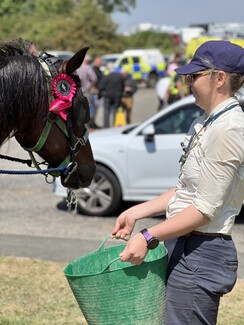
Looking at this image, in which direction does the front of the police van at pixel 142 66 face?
to the viewer's left

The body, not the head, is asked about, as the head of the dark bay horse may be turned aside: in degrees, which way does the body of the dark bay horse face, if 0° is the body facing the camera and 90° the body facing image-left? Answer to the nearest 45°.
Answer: approximately 270°

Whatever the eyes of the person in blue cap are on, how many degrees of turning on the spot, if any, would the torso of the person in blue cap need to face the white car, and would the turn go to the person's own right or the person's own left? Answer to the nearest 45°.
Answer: approximately 90° to the person's own right

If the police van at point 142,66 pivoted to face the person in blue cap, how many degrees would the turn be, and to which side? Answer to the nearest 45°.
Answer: approximately 90° to its left

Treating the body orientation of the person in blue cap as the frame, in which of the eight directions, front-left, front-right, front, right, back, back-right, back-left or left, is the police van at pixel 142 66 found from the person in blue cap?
right

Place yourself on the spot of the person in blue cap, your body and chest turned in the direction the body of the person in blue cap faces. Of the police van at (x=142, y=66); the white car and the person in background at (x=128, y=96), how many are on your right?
3

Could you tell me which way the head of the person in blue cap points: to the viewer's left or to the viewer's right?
to the viewer's left

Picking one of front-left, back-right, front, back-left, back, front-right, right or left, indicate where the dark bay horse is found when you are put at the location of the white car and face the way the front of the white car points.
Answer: left

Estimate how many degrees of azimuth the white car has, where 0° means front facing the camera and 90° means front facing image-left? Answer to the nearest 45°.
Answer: approximately 90°
